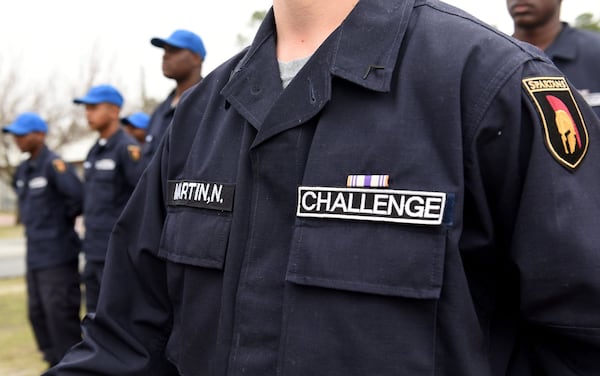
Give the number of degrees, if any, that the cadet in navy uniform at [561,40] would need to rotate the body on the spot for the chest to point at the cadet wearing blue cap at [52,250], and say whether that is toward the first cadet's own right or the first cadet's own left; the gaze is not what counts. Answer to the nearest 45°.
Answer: approximately 45° to the first cadet's own right

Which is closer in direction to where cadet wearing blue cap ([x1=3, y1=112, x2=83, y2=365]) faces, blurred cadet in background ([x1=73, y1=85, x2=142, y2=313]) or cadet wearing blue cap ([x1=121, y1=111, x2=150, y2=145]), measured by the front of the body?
the blurred cadet in background

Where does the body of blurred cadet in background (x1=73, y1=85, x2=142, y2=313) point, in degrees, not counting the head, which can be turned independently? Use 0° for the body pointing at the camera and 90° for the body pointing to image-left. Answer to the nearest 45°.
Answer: approximately 45°

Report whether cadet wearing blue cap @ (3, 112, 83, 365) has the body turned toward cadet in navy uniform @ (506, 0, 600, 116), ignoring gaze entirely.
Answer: no

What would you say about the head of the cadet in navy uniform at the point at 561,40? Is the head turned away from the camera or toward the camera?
toward the camera

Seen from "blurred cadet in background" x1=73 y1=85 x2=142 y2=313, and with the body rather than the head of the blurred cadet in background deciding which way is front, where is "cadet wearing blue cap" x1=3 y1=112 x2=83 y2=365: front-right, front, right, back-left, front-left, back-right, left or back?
right

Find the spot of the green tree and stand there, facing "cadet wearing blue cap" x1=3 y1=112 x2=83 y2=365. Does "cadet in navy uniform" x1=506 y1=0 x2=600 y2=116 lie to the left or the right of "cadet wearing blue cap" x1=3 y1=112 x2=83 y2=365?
left

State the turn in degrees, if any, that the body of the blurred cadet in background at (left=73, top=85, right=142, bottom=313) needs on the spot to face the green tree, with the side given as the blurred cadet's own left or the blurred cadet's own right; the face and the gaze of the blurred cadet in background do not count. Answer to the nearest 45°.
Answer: approximately 135° to the blurred cadet's own left

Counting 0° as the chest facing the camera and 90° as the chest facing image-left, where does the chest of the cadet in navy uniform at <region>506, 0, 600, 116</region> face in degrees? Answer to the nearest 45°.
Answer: approximately 45°

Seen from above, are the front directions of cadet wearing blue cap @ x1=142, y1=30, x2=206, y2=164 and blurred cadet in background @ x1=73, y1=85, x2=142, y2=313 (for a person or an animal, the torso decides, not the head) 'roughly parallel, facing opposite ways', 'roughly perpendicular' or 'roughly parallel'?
roughly parallel

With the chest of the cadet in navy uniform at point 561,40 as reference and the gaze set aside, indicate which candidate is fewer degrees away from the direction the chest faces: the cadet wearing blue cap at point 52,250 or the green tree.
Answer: the cadet wearing blue cap

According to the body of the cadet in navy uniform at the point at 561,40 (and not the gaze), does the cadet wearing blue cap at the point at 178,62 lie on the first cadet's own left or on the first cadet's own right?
on the first cadet's own right

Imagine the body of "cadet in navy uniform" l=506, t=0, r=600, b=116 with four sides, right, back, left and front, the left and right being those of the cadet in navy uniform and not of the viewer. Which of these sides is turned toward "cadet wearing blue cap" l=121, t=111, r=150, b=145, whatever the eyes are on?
right

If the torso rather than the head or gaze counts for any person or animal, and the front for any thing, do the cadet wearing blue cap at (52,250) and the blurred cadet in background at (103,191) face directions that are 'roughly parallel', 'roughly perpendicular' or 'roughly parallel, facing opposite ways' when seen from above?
roughly parallel

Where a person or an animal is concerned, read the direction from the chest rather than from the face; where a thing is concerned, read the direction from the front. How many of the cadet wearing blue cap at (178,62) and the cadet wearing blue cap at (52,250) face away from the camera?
0

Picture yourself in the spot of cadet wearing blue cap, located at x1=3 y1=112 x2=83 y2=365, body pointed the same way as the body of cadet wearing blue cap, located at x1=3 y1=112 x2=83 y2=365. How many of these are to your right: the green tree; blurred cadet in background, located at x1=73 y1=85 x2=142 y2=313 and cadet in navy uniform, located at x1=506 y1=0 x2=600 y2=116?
0

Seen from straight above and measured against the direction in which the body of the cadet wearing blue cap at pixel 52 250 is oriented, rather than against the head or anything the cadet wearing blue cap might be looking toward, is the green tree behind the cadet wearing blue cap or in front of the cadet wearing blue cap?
behind
